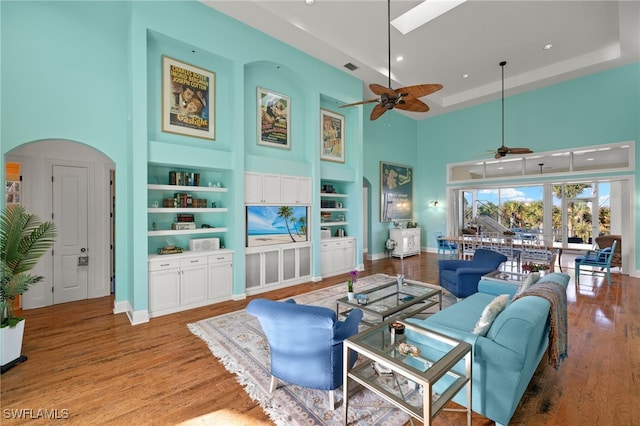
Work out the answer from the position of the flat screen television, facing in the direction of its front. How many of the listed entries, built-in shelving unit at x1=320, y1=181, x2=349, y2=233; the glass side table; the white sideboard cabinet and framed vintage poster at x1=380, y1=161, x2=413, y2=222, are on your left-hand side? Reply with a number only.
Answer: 3

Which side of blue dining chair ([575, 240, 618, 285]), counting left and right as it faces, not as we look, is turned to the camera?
left

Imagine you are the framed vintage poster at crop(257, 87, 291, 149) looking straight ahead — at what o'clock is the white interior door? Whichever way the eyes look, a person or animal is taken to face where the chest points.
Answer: The white interior door is roughly at 4 o'clock from the framed vintage poster.

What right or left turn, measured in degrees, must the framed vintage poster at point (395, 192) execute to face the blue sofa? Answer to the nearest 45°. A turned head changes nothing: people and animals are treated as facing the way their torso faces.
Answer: approximately 45° to its right

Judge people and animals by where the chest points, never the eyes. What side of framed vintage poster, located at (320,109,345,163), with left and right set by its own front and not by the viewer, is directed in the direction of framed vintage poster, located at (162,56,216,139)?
right

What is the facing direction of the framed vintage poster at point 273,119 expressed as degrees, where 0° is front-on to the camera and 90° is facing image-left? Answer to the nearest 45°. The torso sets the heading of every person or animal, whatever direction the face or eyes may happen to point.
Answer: approximately 315°

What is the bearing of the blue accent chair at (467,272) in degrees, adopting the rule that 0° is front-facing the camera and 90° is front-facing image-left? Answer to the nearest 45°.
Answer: approximately 45°

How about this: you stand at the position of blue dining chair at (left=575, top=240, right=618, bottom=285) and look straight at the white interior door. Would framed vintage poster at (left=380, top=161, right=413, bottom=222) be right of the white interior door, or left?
right

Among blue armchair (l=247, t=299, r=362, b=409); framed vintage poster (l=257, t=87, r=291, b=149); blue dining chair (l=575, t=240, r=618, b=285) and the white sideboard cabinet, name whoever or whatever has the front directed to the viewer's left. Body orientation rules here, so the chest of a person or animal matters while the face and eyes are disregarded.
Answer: the blue dining chair
